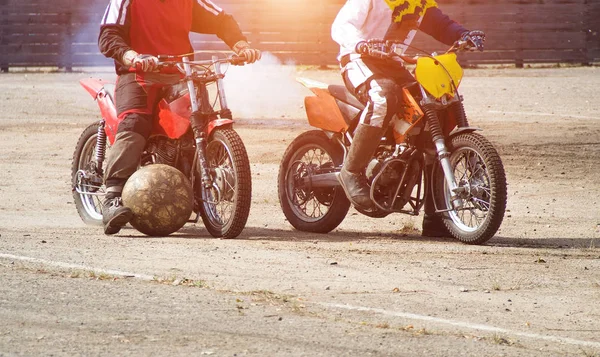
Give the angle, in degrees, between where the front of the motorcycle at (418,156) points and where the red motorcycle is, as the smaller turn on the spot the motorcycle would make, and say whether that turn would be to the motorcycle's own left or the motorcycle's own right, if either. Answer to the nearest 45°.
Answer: approximately 135° to the motorcycle's own right

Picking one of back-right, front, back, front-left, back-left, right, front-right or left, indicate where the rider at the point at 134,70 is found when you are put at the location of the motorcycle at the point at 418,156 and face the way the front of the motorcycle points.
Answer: back-right

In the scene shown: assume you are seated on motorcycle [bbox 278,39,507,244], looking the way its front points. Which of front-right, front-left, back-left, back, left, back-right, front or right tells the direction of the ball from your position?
back-right

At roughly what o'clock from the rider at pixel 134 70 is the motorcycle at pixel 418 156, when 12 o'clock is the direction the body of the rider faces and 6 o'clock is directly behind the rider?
The motorcycle is roughly at 11 o'clock from the rider.

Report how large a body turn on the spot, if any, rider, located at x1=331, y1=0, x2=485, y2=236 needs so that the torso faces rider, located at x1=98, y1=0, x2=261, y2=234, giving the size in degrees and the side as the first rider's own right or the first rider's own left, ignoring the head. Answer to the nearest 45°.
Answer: approximately 135° to the first rider's own right

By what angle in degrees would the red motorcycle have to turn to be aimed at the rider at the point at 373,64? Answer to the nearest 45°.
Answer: approximately 45° to its left
